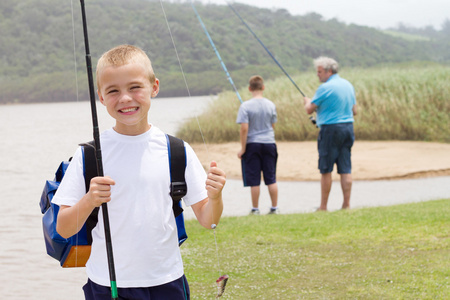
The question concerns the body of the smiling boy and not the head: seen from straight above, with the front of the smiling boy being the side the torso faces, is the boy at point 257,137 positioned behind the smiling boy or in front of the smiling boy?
behind

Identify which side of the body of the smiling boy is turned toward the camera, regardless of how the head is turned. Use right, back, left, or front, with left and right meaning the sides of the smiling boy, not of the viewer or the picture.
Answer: front

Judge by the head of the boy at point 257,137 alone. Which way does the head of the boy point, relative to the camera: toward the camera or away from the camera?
away from the camera
